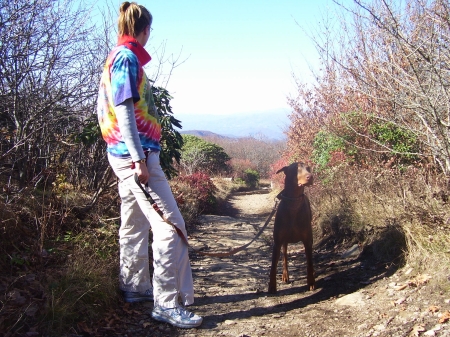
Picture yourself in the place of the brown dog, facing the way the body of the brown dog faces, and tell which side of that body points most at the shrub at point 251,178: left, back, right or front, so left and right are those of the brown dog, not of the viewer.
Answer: back

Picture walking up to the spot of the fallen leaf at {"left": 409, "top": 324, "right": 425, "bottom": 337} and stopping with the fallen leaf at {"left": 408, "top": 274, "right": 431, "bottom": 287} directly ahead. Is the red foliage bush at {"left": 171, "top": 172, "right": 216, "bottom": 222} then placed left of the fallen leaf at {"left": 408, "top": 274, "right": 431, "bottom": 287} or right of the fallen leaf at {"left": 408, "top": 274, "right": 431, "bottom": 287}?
left

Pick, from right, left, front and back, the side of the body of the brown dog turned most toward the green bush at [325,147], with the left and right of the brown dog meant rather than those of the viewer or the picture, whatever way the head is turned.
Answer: back

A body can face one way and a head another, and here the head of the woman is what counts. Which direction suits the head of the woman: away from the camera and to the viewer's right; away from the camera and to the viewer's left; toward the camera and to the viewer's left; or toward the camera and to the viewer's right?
away from the camera and to the viewer's right

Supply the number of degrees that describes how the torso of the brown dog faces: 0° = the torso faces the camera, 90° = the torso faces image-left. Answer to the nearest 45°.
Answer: approximately 0°

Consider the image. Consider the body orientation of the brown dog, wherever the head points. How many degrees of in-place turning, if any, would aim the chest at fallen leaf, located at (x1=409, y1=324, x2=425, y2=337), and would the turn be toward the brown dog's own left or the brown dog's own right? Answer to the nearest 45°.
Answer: approximately 45° to the brown dog's own left
